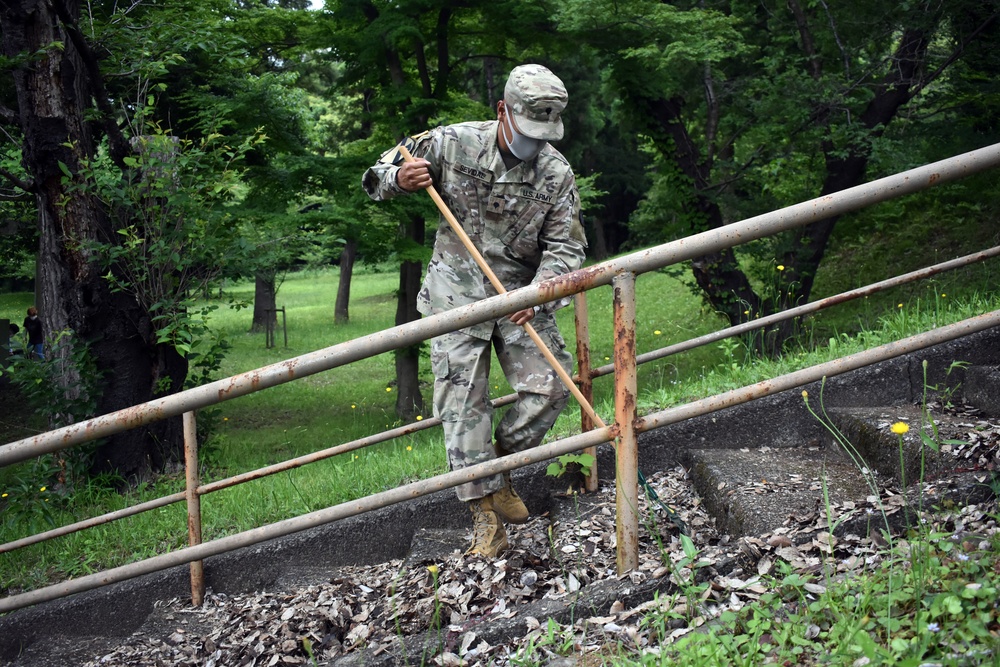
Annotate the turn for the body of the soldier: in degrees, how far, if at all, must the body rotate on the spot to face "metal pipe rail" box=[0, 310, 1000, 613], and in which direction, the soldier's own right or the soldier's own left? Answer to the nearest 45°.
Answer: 0° — they already face it

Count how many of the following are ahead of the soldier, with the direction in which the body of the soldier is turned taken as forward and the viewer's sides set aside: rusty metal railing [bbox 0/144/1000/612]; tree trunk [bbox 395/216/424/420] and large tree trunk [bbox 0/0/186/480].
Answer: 1

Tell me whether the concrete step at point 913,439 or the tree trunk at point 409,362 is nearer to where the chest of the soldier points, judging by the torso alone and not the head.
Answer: the concrete step

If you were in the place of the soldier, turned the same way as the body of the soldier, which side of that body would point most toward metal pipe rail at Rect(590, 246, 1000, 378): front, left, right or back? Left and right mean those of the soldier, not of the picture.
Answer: left

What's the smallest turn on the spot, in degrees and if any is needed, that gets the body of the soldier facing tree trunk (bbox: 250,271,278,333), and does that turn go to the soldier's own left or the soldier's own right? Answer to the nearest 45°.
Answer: approximately 180°

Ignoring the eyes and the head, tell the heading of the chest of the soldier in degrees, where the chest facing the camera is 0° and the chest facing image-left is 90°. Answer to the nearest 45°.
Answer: approximately 0°
